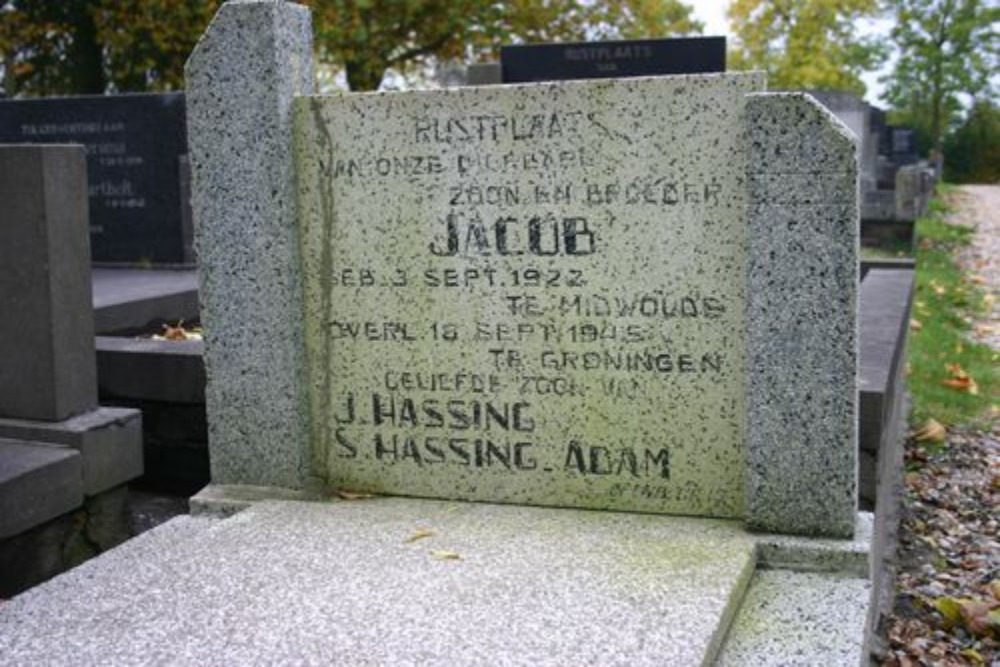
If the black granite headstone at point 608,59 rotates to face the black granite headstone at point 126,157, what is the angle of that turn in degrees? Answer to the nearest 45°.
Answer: approximately 45° to its right

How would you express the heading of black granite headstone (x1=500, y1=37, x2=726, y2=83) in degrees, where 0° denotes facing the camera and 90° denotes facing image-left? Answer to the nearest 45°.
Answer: approximately 0°

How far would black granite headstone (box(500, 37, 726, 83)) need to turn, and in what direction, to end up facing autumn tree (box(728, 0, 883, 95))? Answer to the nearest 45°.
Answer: approximately 180°

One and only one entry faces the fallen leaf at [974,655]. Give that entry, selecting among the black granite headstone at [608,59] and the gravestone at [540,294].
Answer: the black granite headstone

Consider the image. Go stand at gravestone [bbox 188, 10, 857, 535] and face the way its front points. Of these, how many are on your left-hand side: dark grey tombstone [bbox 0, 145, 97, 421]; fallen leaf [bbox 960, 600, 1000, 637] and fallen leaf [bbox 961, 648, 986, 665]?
2

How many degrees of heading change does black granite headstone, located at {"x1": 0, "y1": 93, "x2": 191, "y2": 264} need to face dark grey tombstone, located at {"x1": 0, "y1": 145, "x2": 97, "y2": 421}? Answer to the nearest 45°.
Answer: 0° — it already faces it

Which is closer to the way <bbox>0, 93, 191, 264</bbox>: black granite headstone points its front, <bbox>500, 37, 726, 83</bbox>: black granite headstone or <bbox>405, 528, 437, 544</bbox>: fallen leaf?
the fallen leaf

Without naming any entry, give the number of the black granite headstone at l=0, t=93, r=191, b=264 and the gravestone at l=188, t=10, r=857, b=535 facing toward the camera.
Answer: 2

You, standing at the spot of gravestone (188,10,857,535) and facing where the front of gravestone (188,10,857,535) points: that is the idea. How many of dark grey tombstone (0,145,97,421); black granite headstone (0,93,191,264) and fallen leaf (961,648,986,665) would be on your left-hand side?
1

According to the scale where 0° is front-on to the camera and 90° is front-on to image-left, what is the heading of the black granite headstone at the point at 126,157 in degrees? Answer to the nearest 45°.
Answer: approximately 0°

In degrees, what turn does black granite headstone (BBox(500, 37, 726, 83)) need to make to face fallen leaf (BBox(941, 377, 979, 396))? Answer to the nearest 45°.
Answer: approximately 45° to its left

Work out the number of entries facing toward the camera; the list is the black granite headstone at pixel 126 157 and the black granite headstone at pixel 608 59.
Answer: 2
